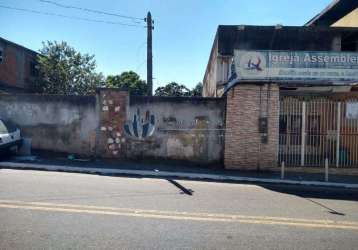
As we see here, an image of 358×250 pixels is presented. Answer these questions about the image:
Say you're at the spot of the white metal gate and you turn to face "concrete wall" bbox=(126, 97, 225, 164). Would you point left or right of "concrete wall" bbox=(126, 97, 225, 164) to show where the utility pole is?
right

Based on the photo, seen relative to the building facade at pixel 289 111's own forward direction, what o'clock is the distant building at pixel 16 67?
The distant building is roughly at 4 o'clock from the building facade.

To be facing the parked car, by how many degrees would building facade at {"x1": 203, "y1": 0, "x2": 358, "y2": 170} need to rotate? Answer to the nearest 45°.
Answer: approximately 90° to its right

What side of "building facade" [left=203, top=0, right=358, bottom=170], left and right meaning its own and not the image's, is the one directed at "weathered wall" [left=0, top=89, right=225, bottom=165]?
right

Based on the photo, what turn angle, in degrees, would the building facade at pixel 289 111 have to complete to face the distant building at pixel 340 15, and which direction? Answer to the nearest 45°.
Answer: approximately 180°

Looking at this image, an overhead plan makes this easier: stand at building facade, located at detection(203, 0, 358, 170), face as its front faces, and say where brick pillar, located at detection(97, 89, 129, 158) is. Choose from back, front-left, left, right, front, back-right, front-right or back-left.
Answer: right

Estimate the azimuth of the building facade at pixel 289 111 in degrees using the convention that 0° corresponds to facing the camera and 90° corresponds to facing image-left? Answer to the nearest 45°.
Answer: approximately 0°

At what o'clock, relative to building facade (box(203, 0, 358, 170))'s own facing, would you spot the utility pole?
The utility pole is roughly at 4 o'clock from the building facade.

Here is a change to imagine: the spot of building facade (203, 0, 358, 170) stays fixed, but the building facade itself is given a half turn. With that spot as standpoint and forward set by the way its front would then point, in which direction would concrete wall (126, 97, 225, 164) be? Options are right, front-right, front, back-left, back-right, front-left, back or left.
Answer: left

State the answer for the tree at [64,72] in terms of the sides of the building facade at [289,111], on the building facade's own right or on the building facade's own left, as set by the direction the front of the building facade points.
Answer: on the building facade's own right

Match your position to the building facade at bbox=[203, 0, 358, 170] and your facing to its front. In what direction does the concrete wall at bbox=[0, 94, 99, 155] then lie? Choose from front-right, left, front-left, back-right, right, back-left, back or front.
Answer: right
